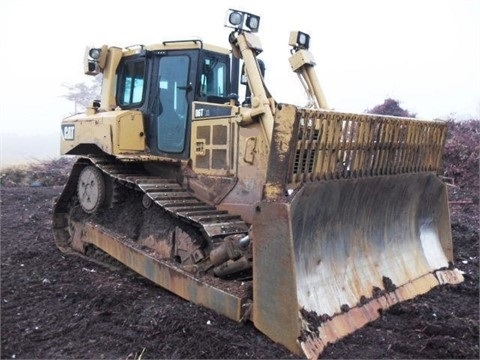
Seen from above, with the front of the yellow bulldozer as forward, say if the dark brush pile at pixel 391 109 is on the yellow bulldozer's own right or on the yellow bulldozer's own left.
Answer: on the yellow bulldozer's own left

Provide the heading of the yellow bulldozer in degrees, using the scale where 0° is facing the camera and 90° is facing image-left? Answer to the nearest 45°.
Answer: approximately 315°

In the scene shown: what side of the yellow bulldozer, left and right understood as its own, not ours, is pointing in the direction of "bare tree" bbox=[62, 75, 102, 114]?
back
